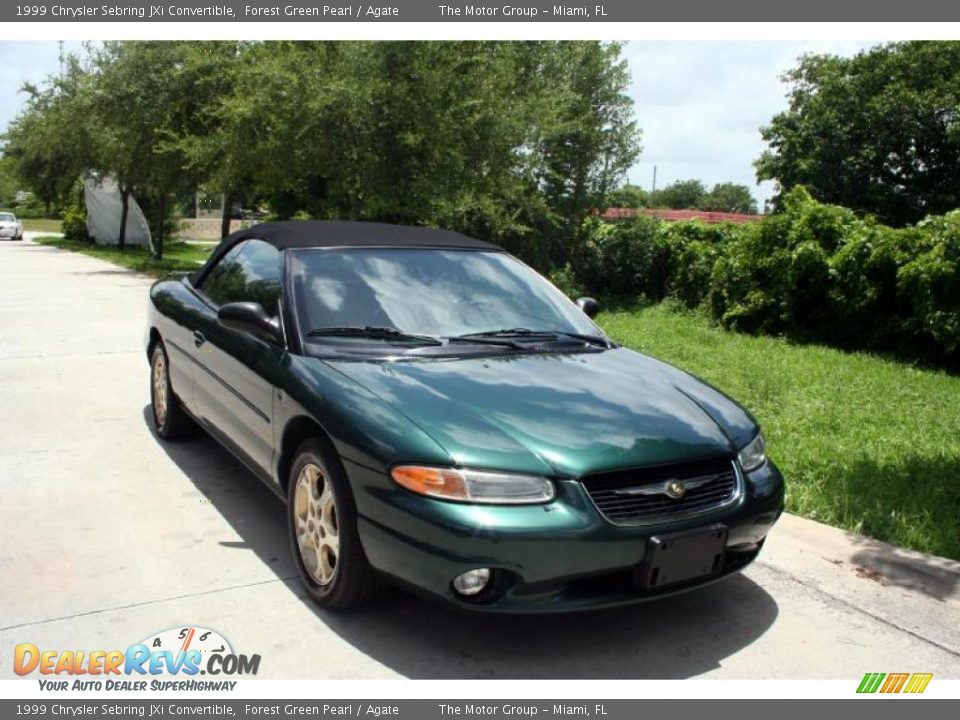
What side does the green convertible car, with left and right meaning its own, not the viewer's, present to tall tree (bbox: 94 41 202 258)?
back

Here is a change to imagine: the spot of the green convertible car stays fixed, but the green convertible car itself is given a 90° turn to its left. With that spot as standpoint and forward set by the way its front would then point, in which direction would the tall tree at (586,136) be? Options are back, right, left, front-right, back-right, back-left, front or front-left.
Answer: front-left

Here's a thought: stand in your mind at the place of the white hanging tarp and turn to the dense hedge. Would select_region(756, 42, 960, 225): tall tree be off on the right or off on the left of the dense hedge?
left

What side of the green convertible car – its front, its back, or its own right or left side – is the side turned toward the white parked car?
back

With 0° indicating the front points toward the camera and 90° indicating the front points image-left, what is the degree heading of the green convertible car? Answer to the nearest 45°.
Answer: approximately 315°

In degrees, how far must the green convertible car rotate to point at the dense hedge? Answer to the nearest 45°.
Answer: approximately 90° to its left

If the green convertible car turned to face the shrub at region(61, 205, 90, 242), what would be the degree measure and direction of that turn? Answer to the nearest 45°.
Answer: approximately 180°

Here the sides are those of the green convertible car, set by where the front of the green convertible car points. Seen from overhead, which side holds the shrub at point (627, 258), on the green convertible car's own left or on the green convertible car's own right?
on the green convertible car's own left

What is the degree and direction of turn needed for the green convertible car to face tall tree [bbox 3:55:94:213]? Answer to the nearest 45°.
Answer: approximately 180°
